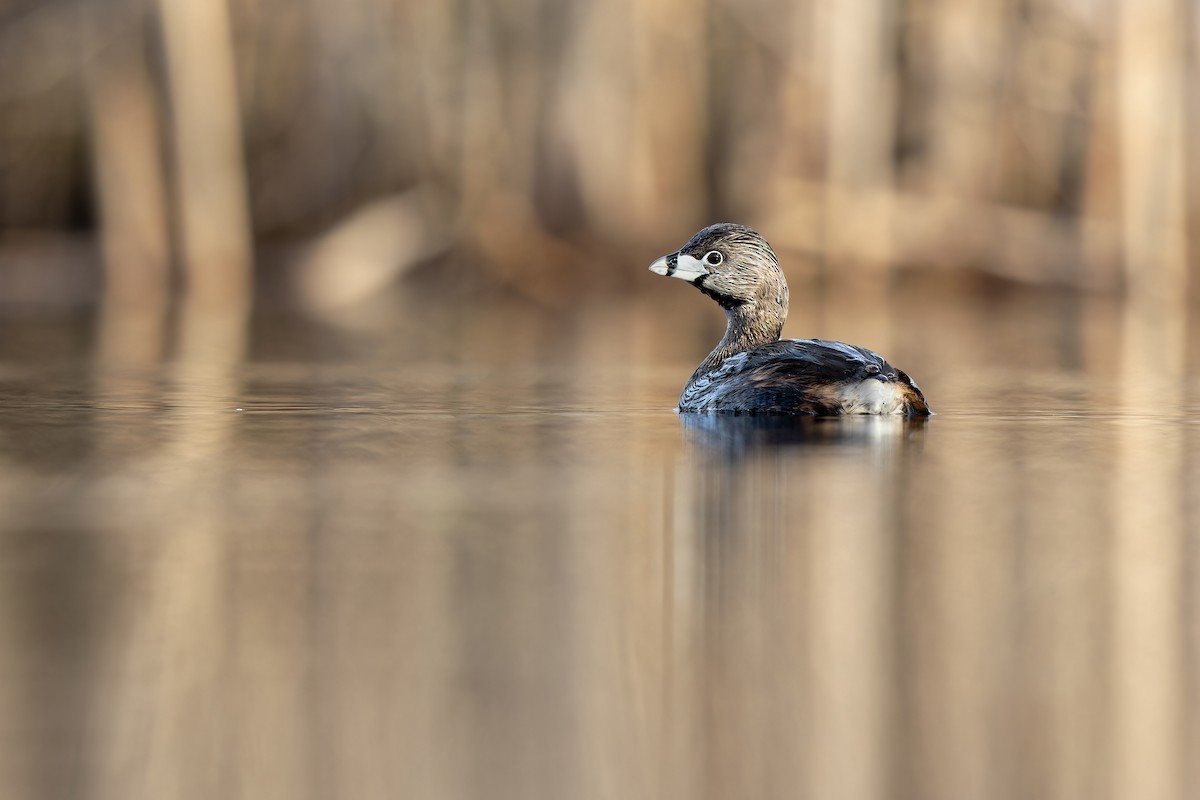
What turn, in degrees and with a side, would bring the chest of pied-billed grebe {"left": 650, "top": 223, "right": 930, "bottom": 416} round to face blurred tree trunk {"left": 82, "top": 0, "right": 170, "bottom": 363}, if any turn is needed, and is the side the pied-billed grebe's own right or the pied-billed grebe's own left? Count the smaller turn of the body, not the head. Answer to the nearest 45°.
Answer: approximately 45° to the pied-billed grebe's own right

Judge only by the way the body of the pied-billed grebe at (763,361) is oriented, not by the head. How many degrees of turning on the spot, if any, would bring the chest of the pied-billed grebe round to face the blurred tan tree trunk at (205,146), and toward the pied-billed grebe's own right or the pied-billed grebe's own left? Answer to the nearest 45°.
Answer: approximately 45° to the pied-billed grebe's own right

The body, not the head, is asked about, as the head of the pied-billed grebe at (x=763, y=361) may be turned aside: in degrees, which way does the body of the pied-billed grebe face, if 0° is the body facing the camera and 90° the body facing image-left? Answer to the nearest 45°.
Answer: approximately 90°
